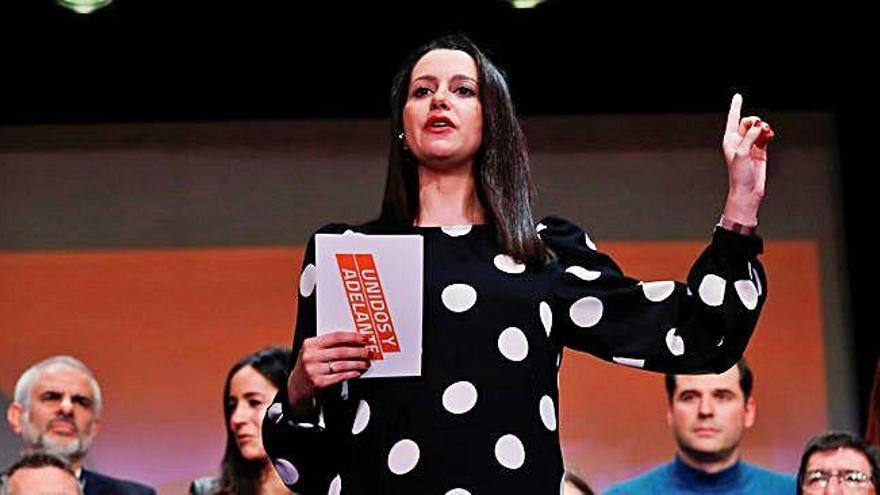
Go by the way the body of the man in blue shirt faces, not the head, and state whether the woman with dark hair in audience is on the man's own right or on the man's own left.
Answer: on the man's own right

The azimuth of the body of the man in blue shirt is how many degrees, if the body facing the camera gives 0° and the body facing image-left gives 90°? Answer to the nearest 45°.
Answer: approximately 0°

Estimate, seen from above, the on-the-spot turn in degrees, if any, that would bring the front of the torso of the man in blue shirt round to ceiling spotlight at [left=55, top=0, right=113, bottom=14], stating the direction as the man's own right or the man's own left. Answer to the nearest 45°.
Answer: approximately 90° to the man's own right

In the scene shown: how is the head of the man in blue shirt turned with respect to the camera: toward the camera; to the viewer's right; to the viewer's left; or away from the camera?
toward the camera
